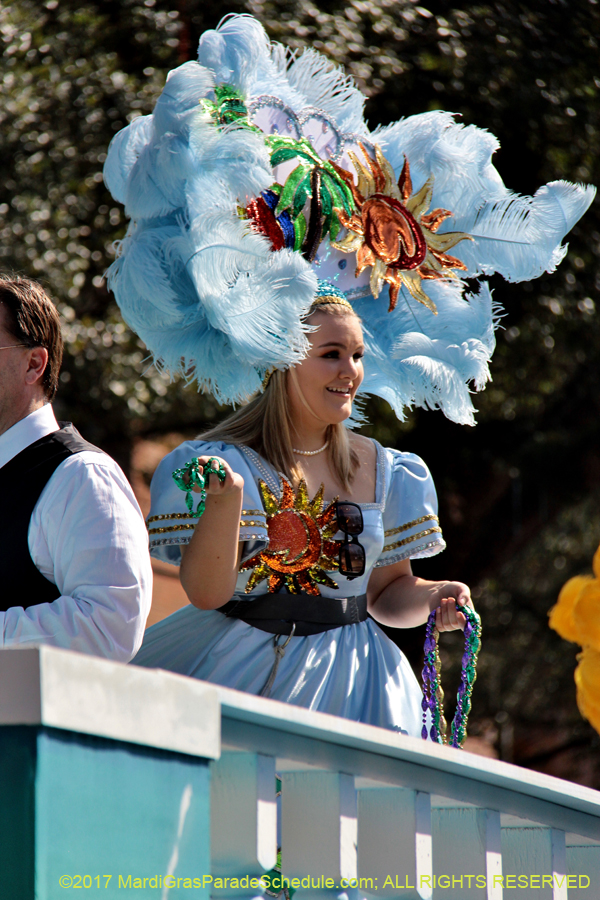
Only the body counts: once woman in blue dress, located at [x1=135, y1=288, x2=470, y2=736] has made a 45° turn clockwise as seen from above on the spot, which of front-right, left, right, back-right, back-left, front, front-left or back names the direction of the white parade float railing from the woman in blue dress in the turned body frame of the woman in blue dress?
front

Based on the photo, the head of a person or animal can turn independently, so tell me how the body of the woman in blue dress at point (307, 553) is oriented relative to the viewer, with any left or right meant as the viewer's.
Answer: facing the viewer and to the right of the viewer

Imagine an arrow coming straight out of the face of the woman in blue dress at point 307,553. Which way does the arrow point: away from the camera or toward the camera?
toward the camera

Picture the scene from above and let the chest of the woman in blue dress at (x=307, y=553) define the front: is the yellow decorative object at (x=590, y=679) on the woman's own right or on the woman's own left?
on the woman's own left

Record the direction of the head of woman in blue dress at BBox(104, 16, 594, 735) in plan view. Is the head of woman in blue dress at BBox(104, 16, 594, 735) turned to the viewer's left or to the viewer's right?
to the viewer's right
